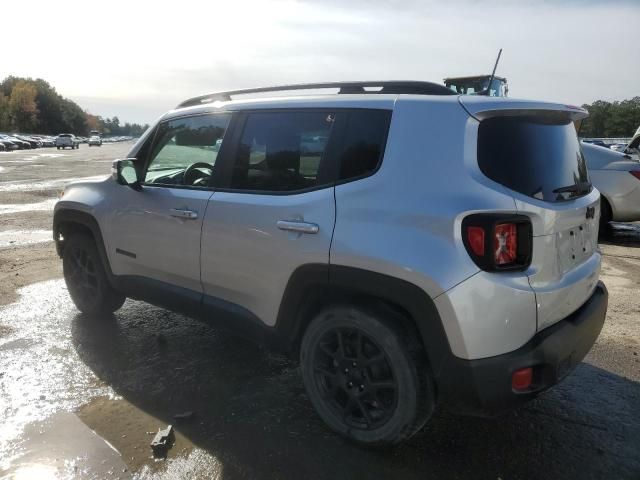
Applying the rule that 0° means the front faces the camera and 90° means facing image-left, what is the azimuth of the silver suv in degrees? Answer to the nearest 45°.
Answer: approximately 135°

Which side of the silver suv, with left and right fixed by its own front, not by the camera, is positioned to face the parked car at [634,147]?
right

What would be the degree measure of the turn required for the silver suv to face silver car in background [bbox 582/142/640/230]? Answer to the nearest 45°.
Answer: approximately 90° to its right
